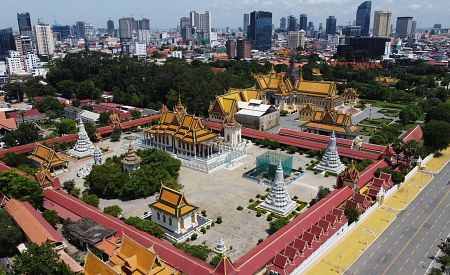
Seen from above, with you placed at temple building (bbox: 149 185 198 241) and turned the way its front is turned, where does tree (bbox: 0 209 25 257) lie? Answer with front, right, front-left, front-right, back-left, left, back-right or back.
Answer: back-right

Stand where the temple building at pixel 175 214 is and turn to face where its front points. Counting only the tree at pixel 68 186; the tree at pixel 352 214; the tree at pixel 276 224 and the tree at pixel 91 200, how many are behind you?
2

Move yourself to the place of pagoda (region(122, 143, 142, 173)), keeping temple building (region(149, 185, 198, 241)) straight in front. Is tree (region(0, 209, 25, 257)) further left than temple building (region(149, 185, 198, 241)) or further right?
right

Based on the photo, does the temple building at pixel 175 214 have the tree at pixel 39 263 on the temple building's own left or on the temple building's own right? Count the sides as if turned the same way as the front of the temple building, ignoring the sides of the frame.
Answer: on the temple building's own right
